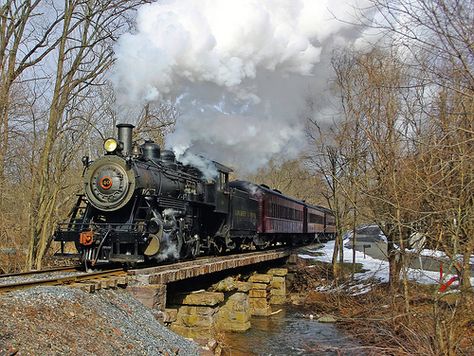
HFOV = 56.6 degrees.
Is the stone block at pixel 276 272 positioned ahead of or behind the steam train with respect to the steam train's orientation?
behind

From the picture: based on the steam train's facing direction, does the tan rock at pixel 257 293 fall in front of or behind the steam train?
behind

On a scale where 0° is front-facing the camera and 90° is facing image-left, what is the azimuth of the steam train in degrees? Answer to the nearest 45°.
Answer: approximately 45°

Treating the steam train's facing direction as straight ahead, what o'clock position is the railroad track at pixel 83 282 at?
The railroad track is roughly at 11 o'clock from the steam train.
